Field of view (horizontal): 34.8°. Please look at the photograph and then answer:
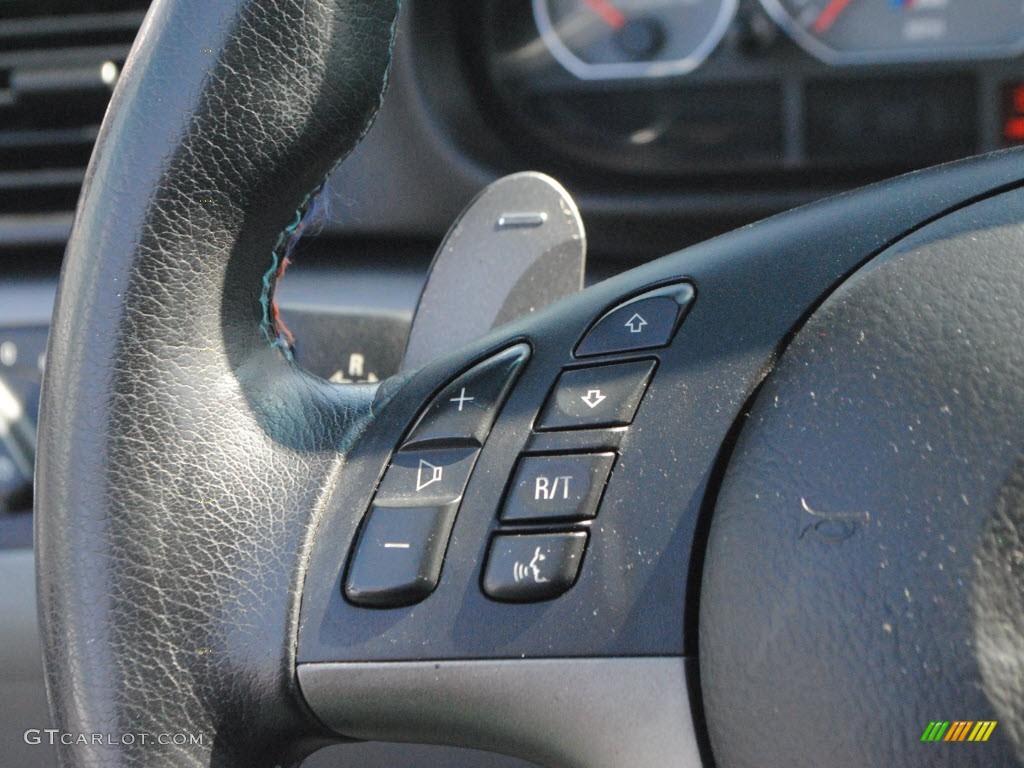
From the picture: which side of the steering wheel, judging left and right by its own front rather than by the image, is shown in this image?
front
